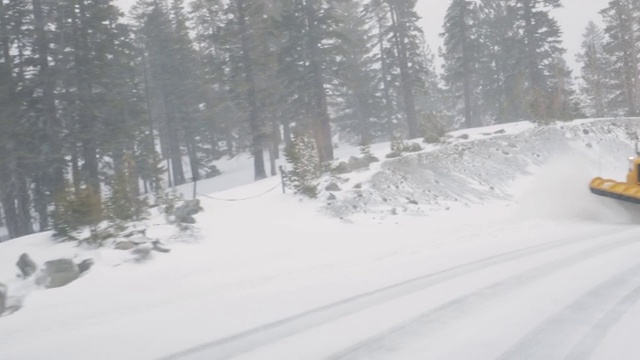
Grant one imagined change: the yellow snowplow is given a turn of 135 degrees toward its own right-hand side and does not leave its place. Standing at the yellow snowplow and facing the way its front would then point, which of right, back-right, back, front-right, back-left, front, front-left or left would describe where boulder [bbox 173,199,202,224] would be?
back-left

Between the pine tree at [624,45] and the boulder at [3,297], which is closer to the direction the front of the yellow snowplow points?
the boulder

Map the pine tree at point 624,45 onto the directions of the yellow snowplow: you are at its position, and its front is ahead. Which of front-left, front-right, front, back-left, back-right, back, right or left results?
back-right

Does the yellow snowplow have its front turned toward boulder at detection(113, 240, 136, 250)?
yes

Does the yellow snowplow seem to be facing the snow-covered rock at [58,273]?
yes

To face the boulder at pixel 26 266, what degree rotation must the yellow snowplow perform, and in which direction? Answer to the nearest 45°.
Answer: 0° — it already faces it

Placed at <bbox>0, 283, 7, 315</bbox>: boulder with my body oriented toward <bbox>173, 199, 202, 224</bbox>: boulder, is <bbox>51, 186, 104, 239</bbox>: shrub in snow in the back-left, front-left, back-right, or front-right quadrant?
front-left

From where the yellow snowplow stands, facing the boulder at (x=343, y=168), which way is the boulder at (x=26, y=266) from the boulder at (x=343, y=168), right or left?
left

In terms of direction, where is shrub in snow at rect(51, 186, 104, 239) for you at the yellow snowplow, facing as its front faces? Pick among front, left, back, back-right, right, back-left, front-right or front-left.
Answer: front

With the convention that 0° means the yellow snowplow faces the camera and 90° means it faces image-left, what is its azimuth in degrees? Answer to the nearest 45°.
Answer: approximately 45°

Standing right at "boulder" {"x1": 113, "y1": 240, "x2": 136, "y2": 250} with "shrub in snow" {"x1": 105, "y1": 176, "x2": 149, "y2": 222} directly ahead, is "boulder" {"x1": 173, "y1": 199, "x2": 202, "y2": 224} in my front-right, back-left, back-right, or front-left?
front-right

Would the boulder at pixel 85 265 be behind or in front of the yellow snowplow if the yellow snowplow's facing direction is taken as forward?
in front

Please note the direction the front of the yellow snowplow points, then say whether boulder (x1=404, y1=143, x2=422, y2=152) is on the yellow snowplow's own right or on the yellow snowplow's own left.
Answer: on the yellow snowplow's own right
